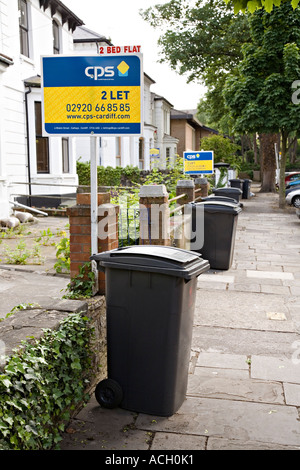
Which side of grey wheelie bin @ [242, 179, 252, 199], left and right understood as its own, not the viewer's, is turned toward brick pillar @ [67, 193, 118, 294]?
right

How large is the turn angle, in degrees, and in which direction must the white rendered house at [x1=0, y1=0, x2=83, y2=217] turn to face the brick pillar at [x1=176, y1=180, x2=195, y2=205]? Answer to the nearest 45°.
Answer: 0° — it already faces it

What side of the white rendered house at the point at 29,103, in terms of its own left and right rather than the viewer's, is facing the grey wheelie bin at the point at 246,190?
left

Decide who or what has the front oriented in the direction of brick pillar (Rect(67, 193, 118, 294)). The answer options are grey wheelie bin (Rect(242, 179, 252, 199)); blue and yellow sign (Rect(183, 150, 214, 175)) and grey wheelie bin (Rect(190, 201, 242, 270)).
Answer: the blue and yellow sign

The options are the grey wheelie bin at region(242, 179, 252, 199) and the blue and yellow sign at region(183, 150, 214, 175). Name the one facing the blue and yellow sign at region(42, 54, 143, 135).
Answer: the blue and yellow sign at region(183, 150, 214, 175)

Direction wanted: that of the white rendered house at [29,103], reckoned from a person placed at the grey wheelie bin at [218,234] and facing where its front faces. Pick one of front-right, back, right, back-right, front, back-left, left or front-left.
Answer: back-left

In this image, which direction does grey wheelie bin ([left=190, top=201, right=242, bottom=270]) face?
to the viewer's right

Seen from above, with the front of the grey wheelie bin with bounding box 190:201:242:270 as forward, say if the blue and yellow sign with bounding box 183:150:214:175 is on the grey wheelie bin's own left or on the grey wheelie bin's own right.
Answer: on the grey wheelie bin's own left

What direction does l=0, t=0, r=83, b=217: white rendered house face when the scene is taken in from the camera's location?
facing the viewer and to the right of the viewer

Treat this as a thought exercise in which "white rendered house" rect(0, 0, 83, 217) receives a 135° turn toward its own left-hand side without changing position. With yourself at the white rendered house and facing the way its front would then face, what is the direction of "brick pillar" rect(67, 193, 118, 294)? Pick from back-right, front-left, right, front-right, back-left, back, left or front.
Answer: back

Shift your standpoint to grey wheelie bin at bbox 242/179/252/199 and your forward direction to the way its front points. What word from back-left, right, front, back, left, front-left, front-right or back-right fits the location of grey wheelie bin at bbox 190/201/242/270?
right

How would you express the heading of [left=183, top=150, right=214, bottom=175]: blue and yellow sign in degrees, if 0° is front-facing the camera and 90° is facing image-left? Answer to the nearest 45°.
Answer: approximately 0°

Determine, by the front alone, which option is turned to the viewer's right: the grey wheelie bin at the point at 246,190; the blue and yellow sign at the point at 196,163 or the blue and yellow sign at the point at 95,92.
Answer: the grey wheelie bin

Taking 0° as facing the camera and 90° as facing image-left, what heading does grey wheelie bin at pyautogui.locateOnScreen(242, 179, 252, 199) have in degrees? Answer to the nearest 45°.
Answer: approximately 270°

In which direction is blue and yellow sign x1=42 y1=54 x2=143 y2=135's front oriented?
toward the camera

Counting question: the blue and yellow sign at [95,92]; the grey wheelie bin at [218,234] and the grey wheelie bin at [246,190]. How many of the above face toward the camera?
1

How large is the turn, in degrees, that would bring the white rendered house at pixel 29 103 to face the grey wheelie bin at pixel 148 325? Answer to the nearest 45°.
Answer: approximately 45° to its right

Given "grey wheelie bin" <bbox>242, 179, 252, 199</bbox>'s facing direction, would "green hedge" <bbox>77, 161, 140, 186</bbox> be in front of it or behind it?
behind
